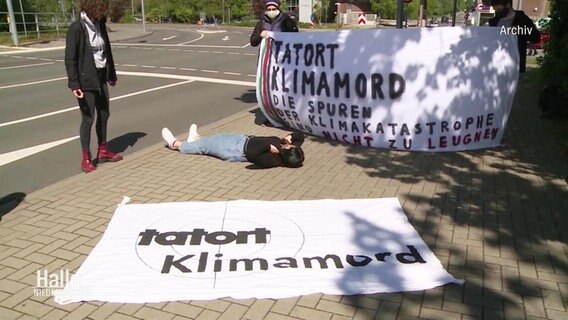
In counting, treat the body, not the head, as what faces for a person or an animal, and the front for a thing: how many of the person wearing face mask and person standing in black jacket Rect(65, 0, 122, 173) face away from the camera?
0

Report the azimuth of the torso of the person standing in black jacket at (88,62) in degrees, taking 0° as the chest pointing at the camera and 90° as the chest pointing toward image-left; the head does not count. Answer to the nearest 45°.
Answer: approximately 315°

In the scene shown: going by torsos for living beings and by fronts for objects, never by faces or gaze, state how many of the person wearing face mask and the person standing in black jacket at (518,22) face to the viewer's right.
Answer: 0

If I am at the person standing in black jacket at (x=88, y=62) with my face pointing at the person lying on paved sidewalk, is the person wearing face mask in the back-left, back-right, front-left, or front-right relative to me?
front-left

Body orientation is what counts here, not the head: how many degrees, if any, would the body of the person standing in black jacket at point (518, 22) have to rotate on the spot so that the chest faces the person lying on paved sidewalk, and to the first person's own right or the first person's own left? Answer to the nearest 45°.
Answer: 0° — they already face them

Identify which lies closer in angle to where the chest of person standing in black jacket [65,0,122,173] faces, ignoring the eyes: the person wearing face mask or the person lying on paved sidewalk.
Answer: the person lying on paved sidewalk

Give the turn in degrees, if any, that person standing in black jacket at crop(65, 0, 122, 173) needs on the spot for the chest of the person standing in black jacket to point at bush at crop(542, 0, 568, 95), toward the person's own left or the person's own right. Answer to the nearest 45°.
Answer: approximately 45° to the person's own left

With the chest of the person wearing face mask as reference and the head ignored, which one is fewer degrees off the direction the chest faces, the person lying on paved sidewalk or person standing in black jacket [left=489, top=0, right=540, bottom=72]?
the person lying on paved sidewalk

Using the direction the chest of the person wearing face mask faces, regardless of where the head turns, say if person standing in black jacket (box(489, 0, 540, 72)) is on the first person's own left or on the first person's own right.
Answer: on the first person's own left

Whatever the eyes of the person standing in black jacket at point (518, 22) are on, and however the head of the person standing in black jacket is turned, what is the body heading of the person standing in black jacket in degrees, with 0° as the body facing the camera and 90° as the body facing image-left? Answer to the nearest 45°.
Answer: approximately 45°

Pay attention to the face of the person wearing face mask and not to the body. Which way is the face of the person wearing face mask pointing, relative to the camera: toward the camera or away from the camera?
toward the camera

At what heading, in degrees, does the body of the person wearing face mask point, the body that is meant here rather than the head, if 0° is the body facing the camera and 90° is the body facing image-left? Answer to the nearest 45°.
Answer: approximately 0°

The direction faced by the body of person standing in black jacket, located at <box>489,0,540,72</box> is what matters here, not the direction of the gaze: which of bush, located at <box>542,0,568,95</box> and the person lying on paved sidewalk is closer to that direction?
the person lying on paved sidewalk

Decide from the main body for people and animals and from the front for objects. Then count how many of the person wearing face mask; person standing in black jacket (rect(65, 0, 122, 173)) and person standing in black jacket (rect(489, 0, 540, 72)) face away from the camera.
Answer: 0

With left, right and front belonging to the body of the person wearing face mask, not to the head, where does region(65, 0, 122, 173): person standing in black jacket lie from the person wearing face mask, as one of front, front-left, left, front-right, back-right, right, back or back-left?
front-right

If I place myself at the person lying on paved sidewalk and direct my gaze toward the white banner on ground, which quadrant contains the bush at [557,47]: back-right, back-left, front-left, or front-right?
back-left
